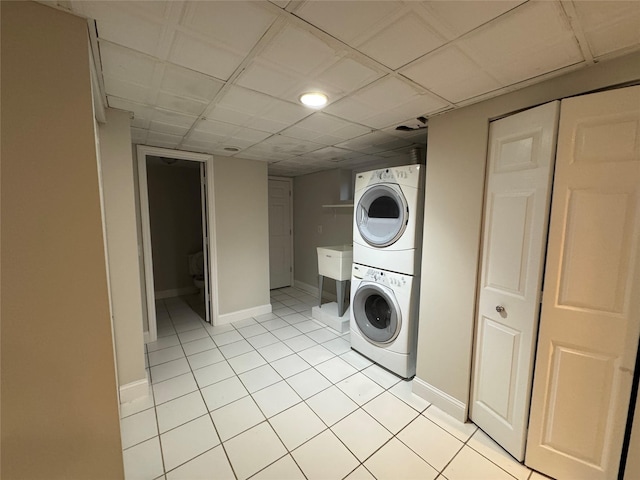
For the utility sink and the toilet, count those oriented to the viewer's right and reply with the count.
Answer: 0

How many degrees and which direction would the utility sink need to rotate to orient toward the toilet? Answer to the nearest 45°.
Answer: approximately 45° to its right

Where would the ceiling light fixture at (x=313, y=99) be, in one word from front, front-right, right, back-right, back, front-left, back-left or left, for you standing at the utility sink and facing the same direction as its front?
front-left

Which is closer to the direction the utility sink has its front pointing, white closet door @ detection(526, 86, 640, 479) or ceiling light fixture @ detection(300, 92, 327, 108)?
the ceiling light fixture

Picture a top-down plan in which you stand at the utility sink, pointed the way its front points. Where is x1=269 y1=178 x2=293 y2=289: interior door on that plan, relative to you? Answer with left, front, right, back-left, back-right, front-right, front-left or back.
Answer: right

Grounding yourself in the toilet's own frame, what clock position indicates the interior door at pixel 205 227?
The interior door is roughly at 12 o'clock from the toilet.

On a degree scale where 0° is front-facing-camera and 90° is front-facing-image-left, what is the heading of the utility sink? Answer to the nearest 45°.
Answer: approximately 45°

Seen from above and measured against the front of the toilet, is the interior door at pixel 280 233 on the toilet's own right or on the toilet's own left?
on the toilet's own left

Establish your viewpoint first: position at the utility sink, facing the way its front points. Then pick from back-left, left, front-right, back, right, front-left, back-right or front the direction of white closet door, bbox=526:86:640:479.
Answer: left

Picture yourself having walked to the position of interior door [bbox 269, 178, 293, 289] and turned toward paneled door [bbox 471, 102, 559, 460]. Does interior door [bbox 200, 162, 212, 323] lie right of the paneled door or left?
right

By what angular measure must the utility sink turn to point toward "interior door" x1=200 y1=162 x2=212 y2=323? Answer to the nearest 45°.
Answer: approximately 45° to its right
